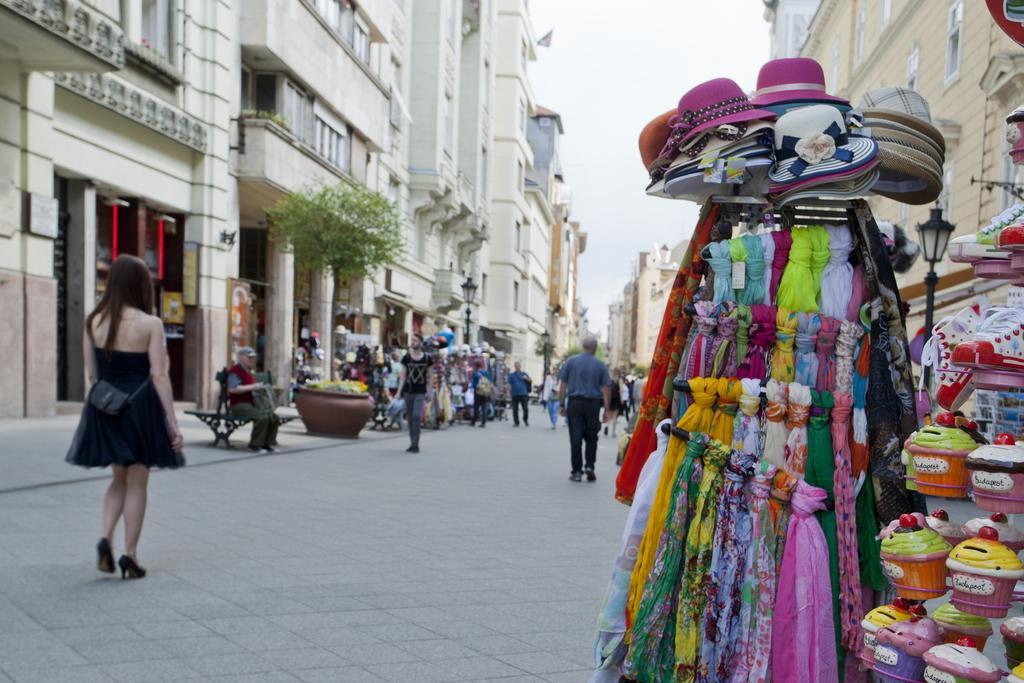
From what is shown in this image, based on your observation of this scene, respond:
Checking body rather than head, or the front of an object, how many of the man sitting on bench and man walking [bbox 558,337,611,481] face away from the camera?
1

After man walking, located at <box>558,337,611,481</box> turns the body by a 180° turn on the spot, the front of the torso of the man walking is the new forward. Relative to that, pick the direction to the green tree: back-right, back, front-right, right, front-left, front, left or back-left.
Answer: back-right

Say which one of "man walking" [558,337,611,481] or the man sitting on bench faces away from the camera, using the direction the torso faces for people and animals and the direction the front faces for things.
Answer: the man walking

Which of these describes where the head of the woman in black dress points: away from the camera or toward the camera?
away from the camera

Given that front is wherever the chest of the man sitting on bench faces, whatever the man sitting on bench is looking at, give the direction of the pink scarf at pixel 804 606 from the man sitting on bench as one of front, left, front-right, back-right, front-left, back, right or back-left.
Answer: front-right

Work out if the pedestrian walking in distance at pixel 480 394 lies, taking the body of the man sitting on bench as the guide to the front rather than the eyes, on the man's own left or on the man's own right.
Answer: on the man's own left

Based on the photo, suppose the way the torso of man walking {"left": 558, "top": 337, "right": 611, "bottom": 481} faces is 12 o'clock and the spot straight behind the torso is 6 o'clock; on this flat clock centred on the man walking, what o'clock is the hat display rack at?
The hat display rack is roughly at 6 o'clock from the man walking.

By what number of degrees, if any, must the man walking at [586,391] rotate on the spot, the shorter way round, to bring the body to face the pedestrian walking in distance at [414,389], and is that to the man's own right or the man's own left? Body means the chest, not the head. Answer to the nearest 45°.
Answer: approximately 45° to the man's own left

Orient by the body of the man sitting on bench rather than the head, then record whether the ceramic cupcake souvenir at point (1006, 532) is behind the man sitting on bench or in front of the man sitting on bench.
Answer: in front

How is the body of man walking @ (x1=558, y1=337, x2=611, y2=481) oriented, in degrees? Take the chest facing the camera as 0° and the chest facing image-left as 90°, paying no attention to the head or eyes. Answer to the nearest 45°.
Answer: approximately 180°

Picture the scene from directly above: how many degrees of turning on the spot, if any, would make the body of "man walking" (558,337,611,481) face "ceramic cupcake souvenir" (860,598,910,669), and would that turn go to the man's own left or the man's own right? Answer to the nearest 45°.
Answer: approximately 180°

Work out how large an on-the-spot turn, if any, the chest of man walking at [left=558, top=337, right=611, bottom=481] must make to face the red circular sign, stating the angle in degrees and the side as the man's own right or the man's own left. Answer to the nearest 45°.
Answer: approximately 180°

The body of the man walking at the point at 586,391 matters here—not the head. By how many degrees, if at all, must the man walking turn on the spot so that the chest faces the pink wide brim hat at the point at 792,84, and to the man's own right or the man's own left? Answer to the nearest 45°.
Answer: approximately 180°

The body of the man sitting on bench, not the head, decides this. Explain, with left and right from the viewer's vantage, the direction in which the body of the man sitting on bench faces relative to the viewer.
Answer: facing the viewer and to the right of the viewer
